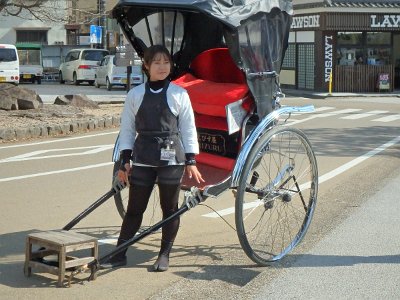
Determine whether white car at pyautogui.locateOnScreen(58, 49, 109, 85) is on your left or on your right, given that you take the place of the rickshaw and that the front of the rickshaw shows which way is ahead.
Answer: on your right

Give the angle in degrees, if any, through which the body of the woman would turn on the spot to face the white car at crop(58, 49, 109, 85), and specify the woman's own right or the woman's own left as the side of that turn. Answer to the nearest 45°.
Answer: approximately 180°

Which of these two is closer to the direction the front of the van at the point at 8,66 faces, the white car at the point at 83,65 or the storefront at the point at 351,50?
the white car

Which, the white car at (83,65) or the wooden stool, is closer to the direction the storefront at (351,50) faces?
the wooden stool

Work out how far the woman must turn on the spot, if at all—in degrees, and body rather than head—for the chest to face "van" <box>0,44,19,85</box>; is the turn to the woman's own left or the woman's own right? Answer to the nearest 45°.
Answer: approximately 180°
